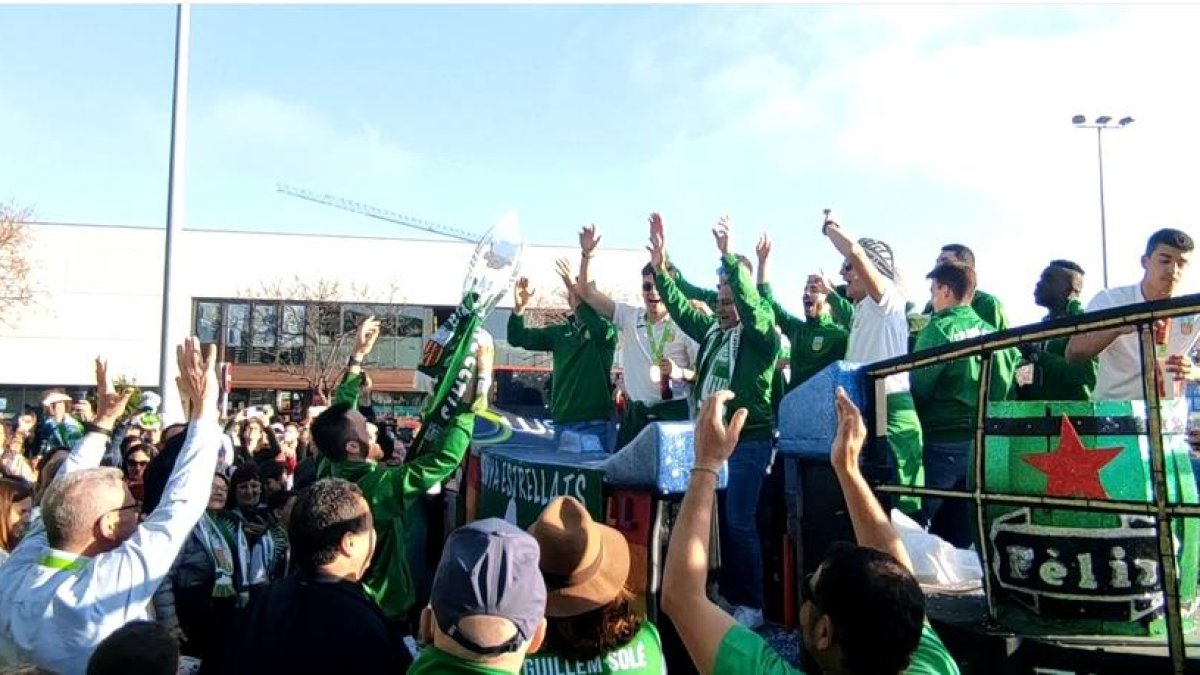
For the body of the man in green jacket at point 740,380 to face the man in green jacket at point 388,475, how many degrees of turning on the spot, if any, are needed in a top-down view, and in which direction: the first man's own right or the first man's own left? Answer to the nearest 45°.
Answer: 0° — they already face them

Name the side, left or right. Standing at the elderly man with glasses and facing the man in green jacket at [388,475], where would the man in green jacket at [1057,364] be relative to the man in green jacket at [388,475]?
right

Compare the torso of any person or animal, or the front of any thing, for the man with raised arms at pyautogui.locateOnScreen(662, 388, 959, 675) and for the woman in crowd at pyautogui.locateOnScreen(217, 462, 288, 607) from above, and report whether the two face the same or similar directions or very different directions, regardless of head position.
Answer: very different directions

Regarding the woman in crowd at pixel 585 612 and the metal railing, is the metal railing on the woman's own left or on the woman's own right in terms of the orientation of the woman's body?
on the woman's own right

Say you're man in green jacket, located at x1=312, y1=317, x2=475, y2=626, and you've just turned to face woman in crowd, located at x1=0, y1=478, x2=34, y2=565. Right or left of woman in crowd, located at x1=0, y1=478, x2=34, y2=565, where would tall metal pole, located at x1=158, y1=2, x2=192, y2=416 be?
right

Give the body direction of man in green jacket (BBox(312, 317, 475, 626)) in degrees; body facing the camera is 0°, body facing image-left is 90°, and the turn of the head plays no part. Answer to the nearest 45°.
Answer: approximately 225°

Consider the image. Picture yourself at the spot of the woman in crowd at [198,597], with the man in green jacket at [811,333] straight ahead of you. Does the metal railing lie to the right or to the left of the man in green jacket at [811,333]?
right

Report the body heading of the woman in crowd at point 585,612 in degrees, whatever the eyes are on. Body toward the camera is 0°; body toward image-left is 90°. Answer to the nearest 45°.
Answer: approximately 180°
